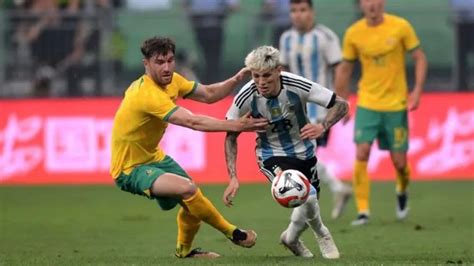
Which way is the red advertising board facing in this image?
toward the camera

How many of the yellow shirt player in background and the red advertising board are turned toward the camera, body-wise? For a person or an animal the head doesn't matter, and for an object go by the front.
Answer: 2

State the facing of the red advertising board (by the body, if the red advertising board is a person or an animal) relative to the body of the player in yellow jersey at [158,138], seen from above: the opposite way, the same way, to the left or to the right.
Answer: to the right

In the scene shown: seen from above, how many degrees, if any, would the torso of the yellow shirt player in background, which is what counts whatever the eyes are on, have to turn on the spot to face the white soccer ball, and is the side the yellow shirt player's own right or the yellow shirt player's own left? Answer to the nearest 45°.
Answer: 0° — they already face it

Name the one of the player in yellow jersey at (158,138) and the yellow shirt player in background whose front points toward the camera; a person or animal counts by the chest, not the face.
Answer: the yellow shirt player in background

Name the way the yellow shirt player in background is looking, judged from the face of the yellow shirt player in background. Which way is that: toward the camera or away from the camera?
toward the camera

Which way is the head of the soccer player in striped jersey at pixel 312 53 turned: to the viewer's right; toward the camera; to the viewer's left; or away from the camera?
toward the camera

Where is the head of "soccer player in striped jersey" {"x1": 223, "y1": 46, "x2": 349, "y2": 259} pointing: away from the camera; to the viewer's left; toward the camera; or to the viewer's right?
toward the camera

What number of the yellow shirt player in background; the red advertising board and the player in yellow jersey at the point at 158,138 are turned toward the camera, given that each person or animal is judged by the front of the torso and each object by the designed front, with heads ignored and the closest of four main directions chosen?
2

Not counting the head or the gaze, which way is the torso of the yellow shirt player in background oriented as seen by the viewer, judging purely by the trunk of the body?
toward the camera

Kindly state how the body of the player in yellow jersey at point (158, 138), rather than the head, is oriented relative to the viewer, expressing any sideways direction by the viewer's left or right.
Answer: facing to the right of the viewer

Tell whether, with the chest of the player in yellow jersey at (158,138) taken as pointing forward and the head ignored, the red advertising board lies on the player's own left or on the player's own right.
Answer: on the player's own left

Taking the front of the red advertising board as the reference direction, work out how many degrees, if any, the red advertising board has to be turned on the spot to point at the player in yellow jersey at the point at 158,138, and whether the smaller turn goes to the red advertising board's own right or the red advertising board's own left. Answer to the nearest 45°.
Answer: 0° — it already faces them
